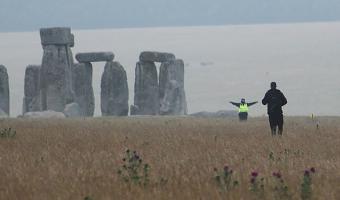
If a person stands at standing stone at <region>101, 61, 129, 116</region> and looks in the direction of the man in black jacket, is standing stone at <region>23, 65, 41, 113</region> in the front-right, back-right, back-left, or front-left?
back-right

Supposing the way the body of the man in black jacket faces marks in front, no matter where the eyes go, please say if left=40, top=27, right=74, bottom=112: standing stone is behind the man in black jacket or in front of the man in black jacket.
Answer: in front

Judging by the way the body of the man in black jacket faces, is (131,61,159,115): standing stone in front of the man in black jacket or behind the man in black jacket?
in front

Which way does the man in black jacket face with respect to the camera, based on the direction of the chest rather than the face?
away from the camera

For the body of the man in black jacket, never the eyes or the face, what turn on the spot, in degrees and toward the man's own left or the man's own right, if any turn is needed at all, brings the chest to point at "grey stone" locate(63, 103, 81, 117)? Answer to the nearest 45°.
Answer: approximately 45° to the man's own left

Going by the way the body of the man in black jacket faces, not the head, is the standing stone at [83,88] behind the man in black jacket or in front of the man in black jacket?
in front

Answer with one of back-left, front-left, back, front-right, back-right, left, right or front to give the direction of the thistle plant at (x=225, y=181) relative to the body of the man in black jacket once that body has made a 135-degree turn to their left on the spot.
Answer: front-left

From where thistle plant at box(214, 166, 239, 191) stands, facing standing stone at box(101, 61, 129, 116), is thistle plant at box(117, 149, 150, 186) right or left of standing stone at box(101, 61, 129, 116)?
left
